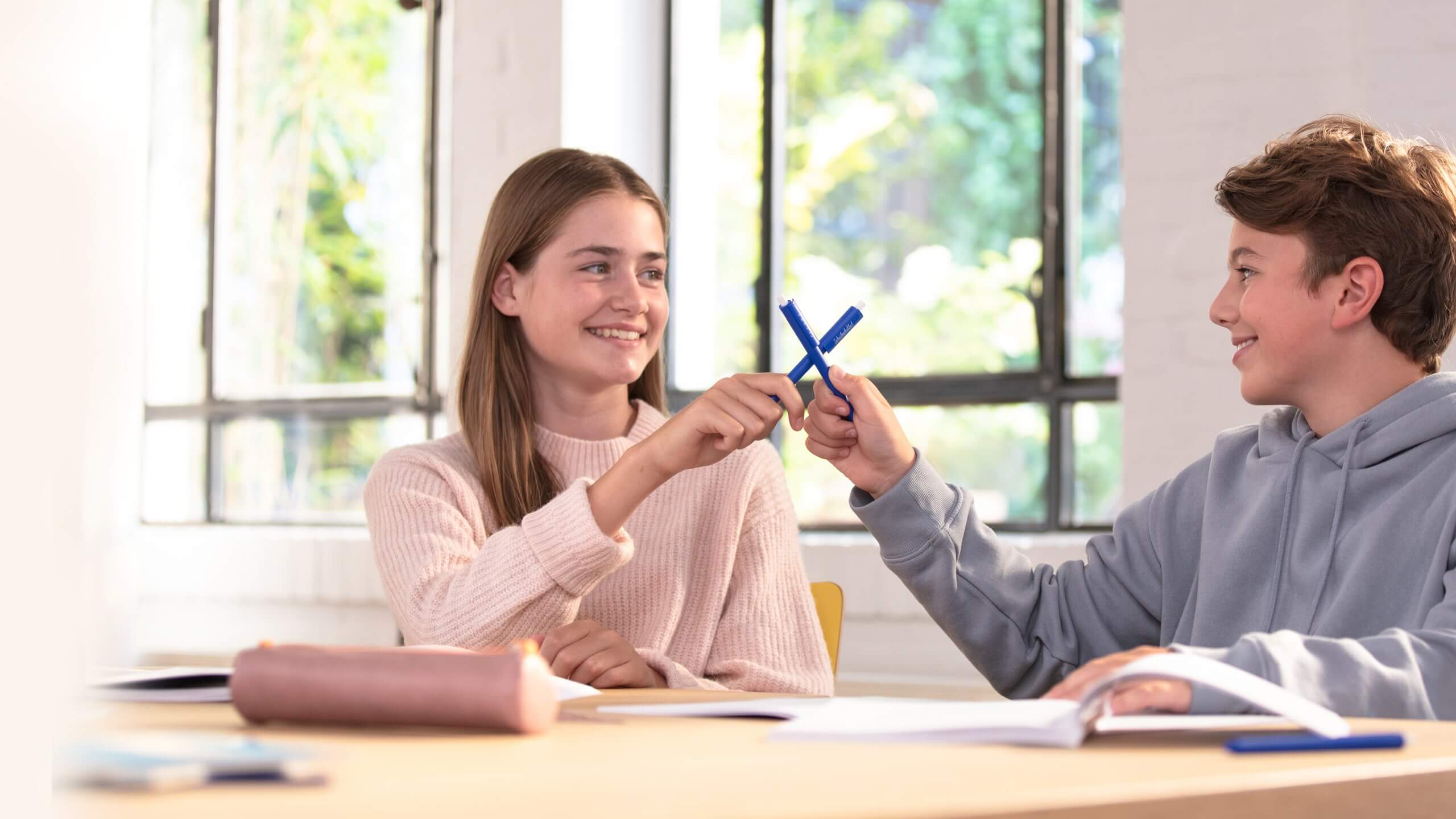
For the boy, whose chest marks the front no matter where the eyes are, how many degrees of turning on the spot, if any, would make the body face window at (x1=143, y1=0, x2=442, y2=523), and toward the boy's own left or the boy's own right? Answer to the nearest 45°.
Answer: approximately 90° to the boy's own right

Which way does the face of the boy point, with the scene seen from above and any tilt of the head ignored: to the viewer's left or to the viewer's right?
to the viewer's left

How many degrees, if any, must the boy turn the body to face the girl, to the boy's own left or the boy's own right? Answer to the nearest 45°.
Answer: approximately 45° to the boy's own right

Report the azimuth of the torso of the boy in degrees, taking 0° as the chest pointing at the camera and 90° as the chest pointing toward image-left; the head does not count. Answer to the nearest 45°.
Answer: approximately 45°

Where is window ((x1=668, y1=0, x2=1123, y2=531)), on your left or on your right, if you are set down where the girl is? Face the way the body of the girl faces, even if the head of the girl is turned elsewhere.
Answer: on your left

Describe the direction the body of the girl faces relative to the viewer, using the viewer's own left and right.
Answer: facing the viewer and to the right of the viewer

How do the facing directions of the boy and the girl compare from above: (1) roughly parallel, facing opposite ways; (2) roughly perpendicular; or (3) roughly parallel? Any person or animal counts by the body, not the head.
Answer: roughly perpendicular

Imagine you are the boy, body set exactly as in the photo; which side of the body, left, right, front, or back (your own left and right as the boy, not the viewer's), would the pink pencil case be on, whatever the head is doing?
front

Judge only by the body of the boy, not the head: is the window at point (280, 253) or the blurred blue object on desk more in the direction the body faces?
the blurred blue object on desk

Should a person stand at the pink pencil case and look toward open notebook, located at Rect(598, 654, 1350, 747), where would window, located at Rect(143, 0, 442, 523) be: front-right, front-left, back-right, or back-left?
back-left

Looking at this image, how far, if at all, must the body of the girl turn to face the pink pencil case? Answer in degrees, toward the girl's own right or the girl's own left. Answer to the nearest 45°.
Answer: approximately 45° to the girl's own right

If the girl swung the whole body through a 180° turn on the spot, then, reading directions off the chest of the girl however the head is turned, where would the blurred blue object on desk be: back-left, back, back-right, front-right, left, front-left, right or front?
back-left

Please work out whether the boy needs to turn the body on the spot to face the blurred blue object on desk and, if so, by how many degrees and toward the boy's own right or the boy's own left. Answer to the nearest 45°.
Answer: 0° — they already face it

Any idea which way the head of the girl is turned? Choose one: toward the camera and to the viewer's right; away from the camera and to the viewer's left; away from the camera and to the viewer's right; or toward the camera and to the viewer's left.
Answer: toward the camera and to the viewer's right

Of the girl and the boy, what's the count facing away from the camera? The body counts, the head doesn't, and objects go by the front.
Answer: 0
